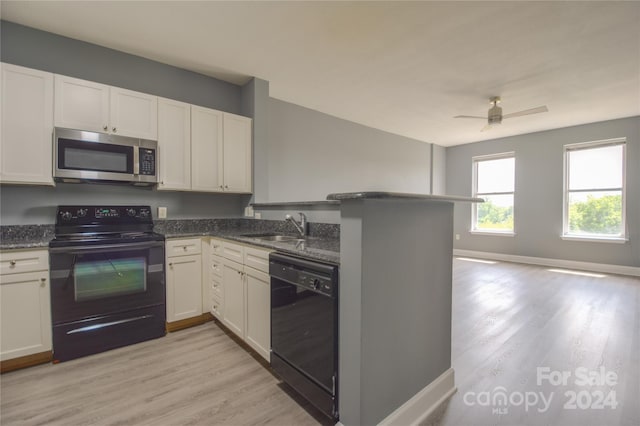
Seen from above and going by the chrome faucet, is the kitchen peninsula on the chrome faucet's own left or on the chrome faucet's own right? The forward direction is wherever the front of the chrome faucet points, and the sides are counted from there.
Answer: on the chrome faucet's own left

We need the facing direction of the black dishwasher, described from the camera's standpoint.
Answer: facing the viewer and to the left of the viewer

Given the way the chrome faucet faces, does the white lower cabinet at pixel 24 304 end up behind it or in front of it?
in front

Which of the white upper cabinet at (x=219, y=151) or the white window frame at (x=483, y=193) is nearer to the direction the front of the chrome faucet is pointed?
the white upper cabinet

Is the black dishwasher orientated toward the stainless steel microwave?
no

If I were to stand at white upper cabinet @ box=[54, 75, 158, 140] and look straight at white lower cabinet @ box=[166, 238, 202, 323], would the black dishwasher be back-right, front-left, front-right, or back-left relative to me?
front-right

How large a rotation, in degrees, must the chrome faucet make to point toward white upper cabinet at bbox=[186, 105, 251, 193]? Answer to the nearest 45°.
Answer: approximately 45° to its right

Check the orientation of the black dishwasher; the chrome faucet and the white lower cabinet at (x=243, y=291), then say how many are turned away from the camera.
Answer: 0

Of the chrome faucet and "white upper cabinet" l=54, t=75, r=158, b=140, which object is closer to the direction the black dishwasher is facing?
the white upper cabinet

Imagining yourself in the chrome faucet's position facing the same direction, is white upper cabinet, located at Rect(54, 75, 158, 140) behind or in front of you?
in front

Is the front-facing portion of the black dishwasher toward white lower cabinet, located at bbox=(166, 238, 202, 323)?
no
